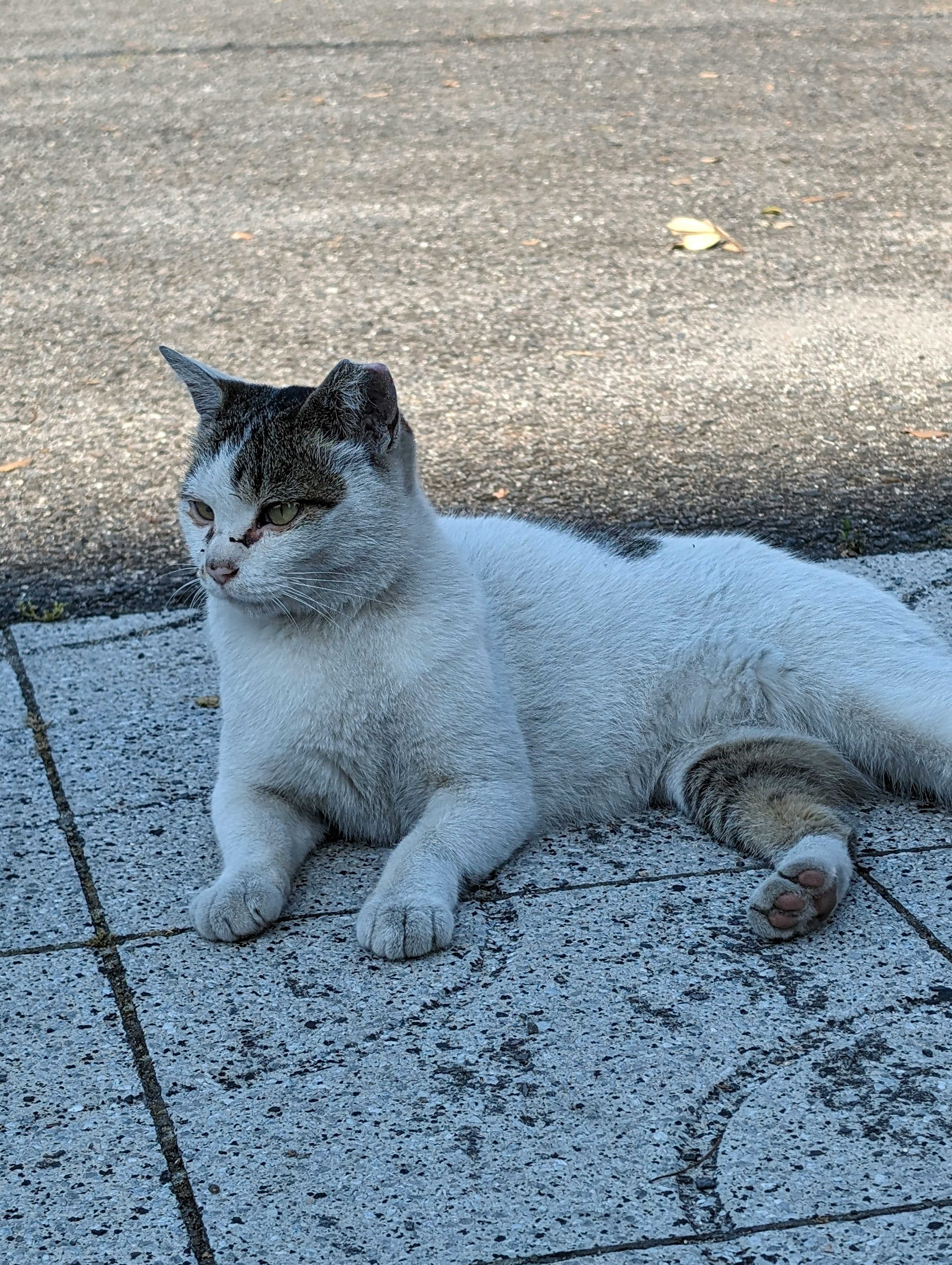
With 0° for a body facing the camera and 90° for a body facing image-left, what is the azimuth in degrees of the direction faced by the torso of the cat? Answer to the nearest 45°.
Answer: approximately 45°

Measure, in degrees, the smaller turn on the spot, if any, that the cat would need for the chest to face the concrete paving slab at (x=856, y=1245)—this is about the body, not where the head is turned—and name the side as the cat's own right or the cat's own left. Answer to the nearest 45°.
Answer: approximately 45° to the cat's own left

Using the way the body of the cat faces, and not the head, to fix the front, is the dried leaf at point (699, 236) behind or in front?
behind

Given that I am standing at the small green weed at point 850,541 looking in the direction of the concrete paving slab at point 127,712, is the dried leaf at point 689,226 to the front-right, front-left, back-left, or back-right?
back-right

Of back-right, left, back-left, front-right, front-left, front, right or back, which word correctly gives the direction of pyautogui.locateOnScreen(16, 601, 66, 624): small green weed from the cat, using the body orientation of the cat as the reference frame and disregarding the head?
right

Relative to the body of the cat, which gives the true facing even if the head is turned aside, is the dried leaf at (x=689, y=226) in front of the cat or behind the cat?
behind

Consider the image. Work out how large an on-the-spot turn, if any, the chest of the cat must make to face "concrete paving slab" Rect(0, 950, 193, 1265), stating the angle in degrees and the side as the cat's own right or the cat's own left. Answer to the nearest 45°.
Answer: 0° — it already faces it

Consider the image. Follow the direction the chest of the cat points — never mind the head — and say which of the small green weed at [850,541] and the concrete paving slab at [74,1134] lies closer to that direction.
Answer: the concrete paving slab

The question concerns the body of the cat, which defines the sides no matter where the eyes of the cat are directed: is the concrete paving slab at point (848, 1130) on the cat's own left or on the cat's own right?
on the cat's own left
